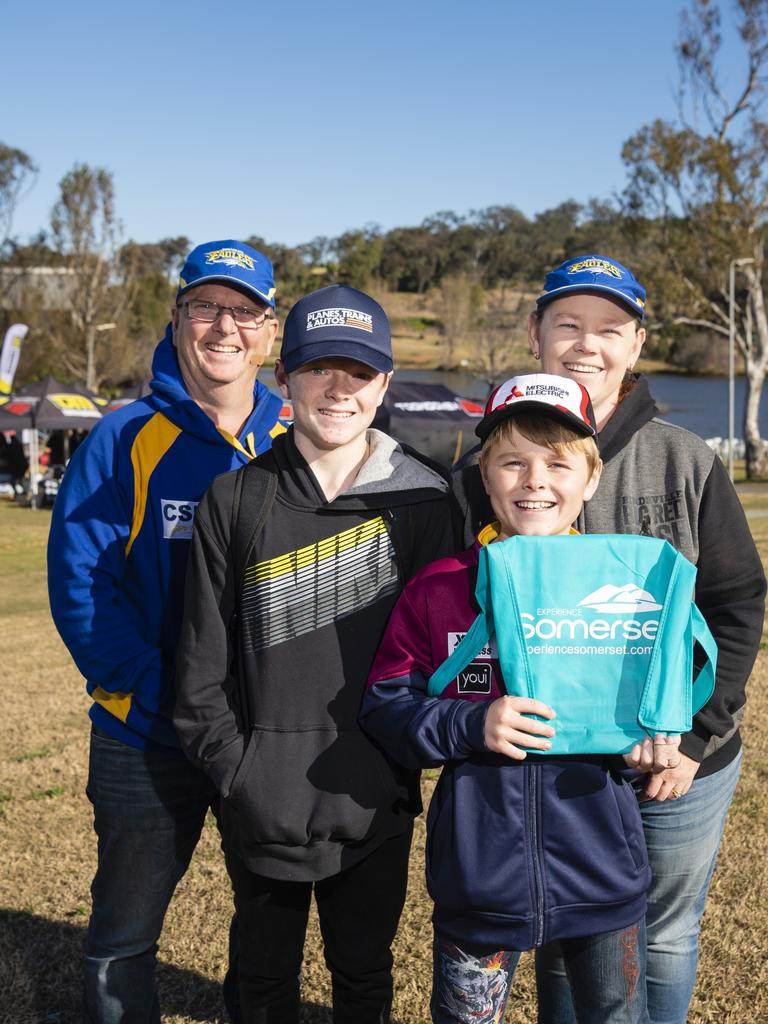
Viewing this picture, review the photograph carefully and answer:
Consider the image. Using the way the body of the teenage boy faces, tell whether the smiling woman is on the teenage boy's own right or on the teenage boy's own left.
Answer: on the teenage boy's own left

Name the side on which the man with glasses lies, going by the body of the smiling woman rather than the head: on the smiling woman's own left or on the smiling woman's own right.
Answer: on the smiling woman's own right

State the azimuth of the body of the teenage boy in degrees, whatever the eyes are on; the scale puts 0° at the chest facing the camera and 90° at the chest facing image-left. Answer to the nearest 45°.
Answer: approximately 0°

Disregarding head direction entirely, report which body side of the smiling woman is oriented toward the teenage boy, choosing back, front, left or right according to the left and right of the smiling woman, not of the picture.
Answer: right

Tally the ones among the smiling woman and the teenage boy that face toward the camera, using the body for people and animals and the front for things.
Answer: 2

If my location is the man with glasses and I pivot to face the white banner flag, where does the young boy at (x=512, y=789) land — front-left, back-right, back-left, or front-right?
back-right
